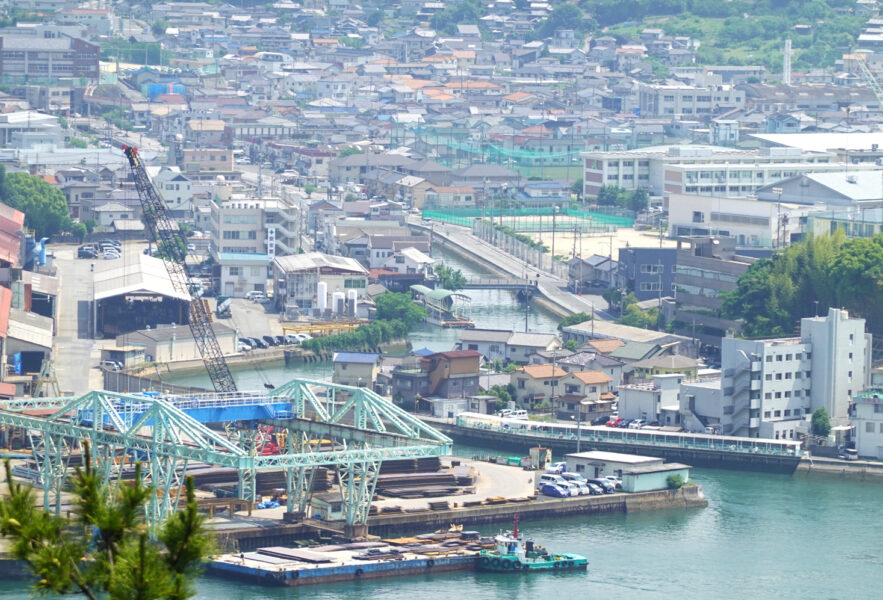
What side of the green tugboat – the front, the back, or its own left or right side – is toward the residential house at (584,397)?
right

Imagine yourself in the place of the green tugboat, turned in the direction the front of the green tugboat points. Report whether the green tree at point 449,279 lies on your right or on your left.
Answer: on your right

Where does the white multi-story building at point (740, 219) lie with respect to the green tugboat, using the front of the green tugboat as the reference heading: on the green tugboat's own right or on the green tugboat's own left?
on the green tugboat's own right

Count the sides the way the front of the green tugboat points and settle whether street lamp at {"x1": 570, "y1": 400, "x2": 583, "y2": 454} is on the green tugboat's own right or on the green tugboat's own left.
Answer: on the green tugboat's own right

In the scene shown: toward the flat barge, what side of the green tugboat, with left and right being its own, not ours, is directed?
front

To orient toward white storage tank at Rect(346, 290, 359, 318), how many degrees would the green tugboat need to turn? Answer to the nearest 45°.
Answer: approximately 90° to its right

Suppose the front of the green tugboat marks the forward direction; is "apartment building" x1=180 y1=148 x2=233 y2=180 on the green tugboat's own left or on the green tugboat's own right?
on the green tugboat's own right

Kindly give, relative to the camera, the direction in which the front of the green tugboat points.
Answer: facing to the left of the viewer
